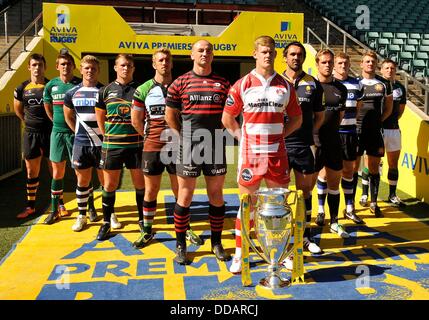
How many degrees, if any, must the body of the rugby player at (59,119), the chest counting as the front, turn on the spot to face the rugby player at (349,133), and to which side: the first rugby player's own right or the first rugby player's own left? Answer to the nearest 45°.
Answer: approximately 90° to the first rugby player's own left

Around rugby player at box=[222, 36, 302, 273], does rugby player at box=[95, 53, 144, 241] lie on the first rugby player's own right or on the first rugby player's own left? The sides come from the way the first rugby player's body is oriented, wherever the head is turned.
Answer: on the first rugby player's own right

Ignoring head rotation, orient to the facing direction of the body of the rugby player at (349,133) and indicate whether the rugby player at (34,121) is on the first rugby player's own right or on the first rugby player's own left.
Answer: on the first rugby player's own right

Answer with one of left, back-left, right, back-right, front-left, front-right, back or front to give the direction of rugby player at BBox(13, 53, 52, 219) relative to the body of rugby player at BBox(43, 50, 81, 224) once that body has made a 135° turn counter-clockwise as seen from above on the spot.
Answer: left

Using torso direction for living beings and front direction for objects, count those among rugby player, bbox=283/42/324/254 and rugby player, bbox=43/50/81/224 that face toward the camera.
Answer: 2

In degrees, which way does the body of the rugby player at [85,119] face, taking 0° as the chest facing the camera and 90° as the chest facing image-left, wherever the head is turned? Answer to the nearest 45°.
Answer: approximately 0°

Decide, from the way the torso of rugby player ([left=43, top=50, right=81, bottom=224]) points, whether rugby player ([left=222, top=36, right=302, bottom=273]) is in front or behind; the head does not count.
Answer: in front

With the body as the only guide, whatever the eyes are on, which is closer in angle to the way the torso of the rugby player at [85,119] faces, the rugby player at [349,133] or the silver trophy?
the silver trophy
